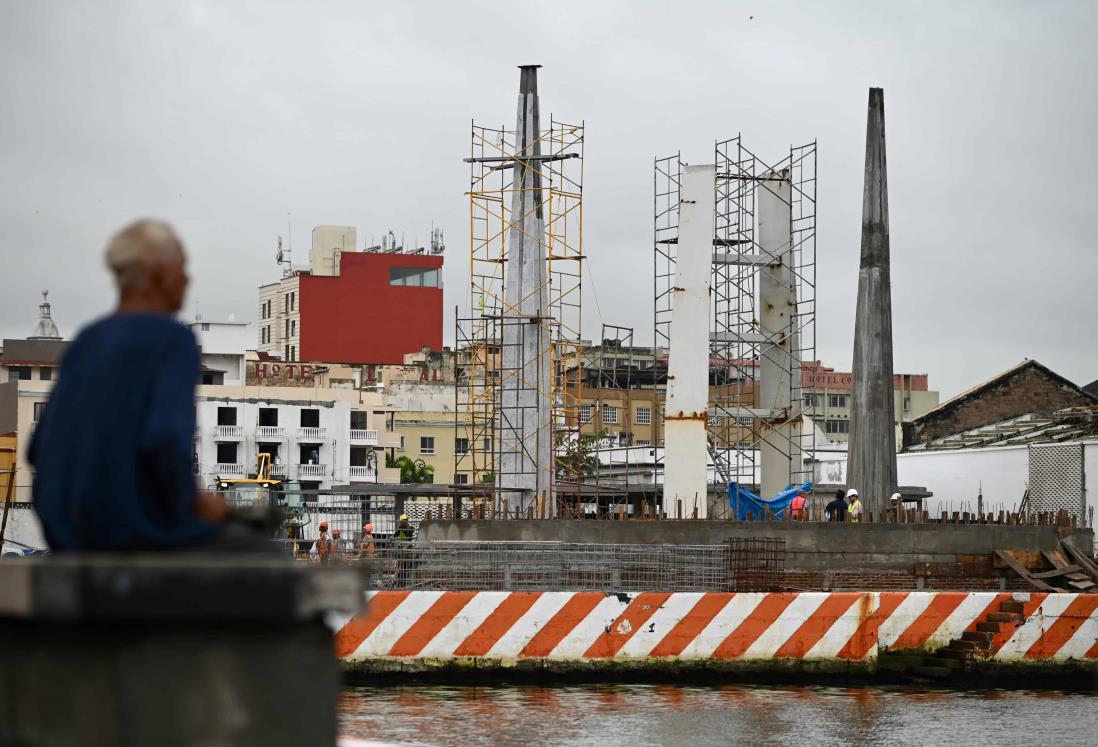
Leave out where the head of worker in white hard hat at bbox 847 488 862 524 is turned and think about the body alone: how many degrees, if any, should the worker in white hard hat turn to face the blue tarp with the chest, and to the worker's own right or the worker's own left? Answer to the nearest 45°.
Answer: approximately 45° to the worker's own right

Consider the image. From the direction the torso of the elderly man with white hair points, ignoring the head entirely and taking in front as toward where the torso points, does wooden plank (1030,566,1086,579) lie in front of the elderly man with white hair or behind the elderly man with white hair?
in front

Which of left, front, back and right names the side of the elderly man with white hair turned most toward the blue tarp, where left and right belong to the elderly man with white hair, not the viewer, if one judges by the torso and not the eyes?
front

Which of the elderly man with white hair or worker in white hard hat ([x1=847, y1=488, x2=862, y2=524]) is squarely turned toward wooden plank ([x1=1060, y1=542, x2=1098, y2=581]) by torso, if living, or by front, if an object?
the elderly man with white hair

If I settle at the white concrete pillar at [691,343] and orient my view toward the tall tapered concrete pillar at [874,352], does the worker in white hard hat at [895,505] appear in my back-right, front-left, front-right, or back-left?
front-right

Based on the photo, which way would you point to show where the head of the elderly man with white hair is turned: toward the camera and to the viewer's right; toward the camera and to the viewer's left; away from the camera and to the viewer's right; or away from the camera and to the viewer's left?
away from the camera and to the viewer's right

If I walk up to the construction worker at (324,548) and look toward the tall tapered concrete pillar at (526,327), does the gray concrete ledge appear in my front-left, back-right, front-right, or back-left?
back-right

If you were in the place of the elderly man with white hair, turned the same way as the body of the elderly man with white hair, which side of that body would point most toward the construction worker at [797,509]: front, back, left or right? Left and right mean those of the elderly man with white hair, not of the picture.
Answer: front

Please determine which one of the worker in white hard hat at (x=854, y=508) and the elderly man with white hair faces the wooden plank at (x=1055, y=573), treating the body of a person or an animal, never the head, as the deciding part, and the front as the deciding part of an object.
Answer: the elderly man with white hair

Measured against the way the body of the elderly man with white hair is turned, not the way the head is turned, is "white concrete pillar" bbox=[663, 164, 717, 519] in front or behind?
in front
